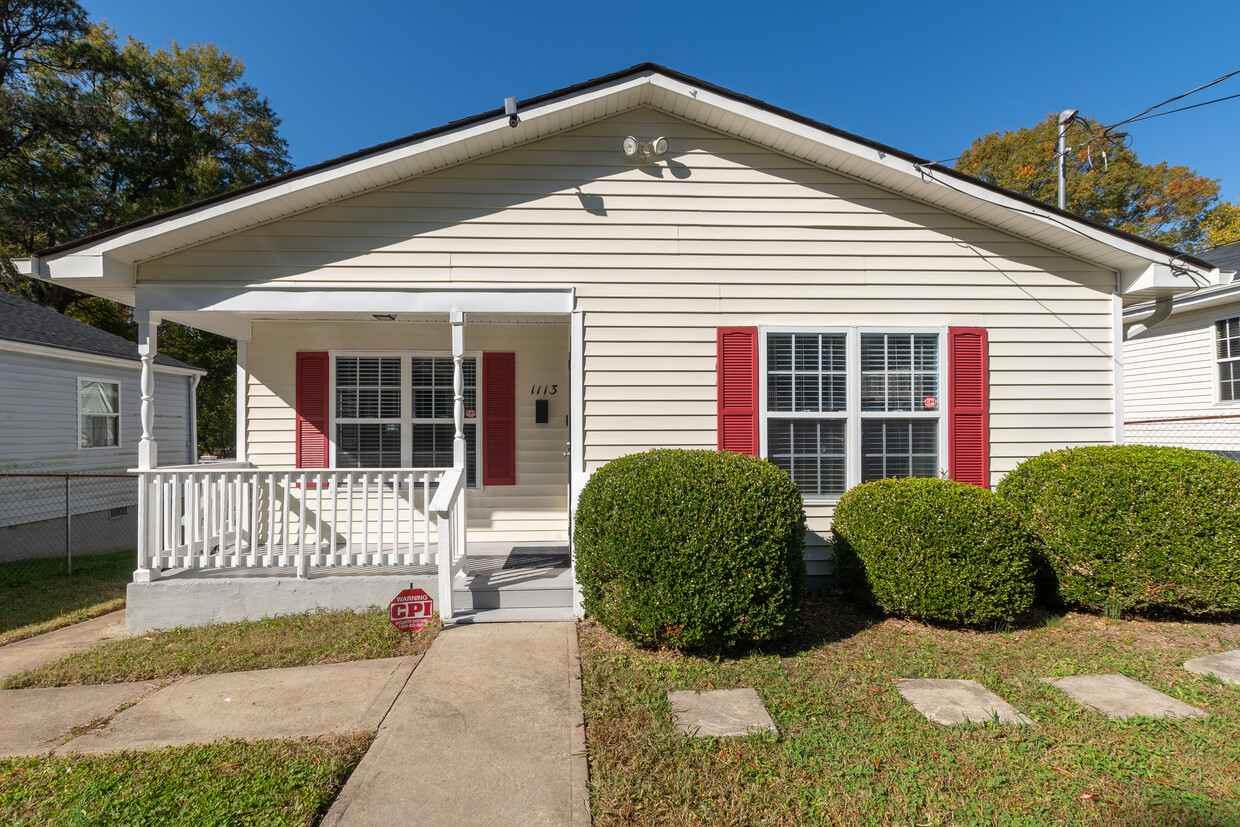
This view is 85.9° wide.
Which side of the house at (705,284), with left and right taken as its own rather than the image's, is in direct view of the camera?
front

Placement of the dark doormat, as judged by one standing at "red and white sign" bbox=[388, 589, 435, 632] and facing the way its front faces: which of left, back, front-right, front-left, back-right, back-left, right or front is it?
back-left

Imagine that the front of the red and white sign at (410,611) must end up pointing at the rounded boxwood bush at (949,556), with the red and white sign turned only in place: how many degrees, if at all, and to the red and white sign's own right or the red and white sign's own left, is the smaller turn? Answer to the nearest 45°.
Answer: approximately 90° to the red and white sign's own left

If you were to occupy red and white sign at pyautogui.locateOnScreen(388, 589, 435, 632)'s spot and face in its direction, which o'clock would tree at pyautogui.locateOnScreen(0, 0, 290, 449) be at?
The tree is roughly at 5 o'clock from the red and white sign.

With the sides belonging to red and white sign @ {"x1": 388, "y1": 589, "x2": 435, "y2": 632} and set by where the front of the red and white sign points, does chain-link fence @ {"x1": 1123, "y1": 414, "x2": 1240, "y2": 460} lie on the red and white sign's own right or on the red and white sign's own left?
on the red and white sign's own left

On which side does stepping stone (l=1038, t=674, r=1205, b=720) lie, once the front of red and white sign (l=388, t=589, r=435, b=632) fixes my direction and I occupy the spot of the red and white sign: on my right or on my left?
on my left

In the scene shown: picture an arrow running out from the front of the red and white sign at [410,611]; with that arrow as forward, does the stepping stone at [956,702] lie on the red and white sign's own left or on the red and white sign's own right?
on the red and white sign's own left

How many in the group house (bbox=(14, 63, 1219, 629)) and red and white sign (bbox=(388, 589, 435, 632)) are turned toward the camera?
2

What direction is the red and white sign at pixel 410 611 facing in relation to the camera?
toward the camera

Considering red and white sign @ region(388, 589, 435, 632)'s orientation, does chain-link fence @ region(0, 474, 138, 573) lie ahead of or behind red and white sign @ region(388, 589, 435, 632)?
behind

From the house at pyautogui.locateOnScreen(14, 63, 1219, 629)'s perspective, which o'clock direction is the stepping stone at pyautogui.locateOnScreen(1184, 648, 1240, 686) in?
The stepping stone is roughly at 10 o'clock from the house.

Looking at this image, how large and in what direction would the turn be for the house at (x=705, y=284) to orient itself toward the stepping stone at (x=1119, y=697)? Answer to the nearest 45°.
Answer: approximately 45° to its left
